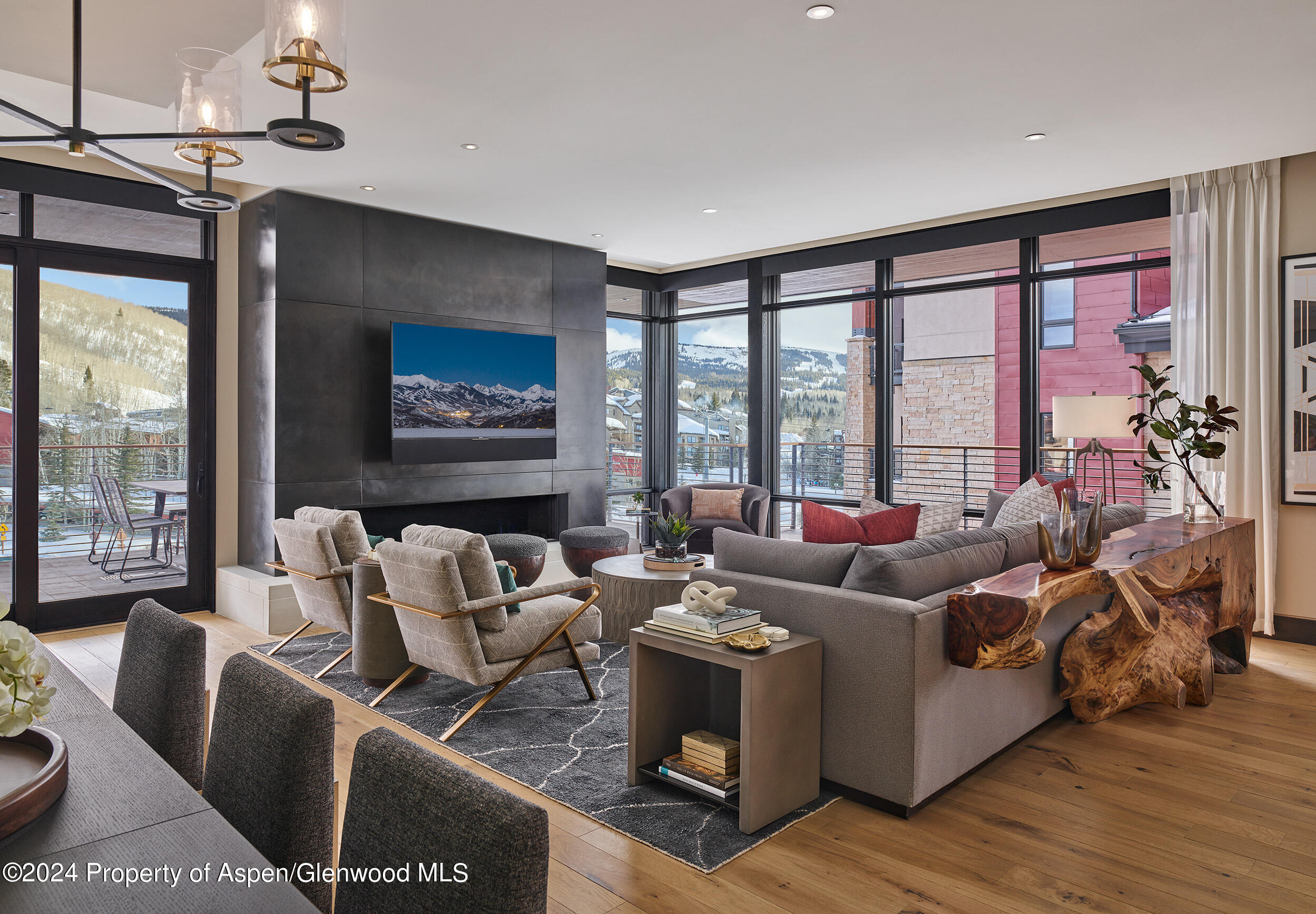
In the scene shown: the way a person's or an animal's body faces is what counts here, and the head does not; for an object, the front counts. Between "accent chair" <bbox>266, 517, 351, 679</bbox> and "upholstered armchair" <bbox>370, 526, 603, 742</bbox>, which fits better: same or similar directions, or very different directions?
same or similar directions

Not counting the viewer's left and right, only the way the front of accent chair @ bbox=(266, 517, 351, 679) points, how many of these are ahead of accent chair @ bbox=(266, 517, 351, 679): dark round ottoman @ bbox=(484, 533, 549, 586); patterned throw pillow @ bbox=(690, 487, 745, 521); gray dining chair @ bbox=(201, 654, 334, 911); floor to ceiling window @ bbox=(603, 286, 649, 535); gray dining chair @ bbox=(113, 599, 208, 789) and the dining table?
3

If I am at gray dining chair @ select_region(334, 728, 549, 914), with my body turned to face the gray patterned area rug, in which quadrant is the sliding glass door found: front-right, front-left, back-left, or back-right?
front-left

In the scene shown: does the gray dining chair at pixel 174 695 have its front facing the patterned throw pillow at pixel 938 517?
no

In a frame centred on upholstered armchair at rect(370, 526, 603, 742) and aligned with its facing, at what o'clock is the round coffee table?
The round coffee table is roughly at 12 o'clock from the upholstered armchair.

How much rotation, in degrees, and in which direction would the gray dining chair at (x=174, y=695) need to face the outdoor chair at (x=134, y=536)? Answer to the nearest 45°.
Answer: approximately 135° to its right

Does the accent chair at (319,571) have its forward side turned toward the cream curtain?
no

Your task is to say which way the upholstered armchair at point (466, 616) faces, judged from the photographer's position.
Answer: facing away from the viewer and to the right of the viewer

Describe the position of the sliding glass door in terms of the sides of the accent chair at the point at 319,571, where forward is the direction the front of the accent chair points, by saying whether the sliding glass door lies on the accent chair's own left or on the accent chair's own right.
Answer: on the accent chair's own left

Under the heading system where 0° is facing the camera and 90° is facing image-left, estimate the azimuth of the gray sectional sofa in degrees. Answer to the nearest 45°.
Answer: approximately 135°

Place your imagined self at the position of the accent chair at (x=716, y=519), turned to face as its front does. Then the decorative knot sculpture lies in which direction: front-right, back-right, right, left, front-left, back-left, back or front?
front

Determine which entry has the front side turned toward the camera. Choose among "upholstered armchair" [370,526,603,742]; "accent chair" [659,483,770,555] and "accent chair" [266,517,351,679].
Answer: "accent chair" [659,483,770,555]

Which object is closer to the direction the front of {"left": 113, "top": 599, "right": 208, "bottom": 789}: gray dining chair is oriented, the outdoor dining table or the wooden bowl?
the wooden bowl

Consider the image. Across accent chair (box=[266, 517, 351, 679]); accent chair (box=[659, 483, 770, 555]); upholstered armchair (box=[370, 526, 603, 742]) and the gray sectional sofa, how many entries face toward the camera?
1

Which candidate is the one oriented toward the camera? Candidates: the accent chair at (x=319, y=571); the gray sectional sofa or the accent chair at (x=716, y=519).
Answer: the accent chair at (x=716, y=519)

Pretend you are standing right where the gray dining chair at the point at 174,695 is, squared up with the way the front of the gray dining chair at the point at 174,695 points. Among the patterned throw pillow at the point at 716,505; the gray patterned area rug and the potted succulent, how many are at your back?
3

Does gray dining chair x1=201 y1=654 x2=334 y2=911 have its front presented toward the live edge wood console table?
no
